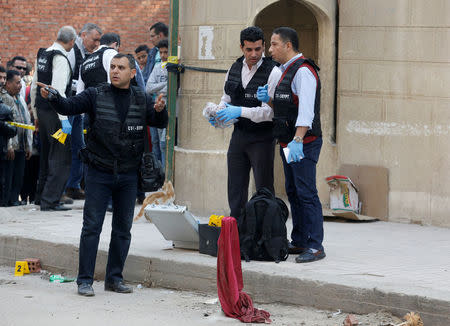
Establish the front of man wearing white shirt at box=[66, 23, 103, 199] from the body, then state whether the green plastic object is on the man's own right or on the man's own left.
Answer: on the man's own right

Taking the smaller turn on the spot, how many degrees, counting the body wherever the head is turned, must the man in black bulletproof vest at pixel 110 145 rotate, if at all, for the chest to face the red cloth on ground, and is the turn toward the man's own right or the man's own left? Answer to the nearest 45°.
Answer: approximately 45° to the man's own left

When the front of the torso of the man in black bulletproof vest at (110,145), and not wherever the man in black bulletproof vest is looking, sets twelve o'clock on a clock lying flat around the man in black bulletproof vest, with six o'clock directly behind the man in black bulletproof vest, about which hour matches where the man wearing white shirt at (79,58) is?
The man wearing white shirt is roughly at 6 o'clock from the man in black bulletproof vest.

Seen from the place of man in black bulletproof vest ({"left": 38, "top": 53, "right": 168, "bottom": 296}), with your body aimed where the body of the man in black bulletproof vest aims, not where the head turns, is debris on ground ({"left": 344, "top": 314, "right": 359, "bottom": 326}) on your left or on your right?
on your left

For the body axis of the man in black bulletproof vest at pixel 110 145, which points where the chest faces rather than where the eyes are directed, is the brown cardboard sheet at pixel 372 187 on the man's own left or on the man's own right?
on the man's own left

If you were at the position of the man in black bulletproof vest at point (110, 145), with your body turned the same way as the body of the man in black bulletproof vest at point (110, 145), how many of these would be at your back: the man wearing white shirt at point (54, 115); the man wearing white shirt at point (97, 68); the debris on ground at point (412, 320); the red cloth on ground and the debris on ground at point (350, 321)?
2

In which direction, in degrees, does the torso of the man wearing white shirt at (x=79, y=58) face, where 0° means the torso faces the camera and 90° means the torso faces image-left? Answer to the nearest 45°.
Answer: approximately 315°
